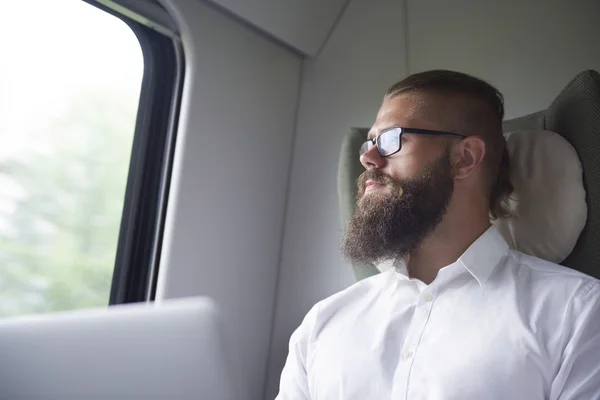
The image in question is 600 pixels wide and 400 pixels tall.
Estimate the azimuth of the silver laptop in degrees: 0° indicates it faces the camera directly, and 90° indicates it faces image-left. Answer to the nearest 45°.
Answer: approximately 225°

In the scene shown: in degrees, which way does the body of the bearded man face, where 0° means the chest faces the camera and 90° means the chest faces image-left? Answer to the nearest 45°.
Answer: approximately 45°

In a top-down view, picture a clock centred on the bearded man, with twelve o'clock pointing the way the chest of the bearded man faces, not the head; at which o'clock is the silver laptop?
The silver laptop is roughly at 11 o'clock from the bearded man.

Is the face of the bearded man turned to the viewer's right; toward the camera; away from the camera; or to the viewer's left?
to the viewer's left

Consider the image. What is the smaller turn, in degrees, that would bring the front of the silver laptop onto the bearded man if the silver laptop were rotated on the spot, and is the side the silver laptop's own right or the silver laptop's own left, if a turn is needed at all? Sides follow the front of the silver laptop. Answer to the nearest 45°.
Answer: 0° — it already faces them
